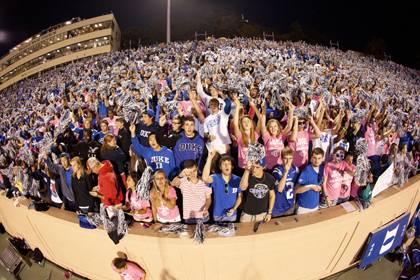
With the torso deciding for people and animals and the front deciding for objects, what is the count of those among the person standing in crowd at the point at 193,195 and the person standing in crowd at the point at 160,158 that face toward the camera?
2

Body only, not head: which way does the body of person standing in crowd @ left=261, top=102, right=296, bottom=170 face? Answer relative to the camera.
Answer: toward the camera

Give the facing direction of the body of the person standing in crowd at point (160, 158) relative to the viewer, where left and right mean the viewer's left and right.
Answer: facing the viewer

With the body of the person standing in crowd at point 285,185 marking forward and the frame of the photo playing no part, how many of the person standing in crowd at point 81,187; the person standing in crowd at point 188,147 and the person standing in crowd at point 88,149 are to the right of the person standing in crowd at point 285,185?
3

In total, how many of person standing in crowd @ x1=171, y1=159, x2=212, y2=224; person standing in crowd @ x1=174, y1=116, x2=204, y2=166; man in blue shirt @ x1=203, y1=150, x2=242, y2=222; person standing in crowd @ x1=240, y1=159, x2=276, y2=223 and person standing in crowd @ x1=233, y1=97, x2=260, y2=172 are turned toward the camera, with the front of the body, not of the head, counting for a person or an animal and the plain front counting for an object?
5

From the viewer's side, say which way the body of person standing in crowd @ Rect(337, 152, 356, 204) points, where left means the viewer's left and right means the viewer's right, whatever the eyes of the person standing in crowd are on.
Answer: facing the viewer and to the left of the viewer

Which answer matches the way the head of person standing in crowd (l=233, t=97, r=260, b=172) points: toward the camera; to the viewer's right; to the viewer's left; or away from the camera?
toward the camera

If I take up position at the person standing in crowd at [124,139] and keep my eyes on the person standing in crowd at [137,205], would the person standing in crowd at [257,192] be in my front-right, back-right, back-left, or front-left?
front-left

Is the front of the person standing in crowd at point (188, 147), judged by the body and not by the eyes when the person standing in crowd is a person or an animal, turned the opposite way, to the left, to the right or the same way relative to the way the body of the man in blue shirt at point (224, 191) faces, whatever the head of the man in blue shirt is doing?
the same way

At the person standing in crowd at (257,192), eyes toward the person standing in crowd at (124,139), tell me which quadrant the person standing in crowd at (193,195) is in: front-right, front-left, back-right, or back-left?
front-left

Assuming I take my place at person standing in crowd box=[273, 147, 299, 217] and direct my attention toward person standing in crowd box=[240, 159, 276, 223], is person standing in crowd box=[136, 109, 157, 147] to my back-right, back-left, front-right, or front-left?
front-right

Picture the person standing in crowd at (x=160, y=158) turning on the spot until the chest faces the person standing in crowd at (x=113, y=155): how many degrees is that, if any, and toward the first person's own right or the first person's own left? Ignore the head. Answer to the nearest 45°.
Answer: approximately 135° to the first person's own right

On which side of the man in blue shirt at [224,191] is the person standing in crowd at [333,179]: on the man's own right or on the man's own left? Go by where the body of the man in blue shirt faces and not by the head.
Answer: on the man's own left

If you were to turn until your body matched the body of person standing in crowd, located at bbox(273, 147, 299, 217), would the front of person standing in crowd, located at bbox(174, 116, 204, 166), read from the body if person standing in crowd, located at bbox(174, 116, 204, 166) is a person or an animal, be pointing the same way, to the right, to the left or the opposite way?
the same way

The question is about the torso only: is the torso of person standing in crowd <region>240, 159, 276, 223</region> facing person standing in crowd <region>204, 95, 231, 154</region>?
no

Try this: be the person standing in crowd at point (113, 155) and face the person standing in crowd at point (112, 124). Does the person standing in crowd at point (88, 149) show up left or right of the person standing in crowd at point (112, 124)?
left

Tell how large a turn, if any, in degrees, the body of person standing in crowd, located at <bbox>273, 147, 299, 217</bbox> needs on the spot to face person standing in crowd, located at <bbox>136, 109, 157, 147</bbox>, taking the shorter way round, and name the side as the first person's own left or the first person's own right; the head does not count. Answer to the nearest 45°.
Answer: approximately 90° to the first person's own right

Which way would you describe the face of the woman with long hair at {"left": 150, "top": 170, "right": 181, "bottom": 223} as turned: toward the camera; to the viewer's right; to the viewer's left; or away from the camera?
toward the camera

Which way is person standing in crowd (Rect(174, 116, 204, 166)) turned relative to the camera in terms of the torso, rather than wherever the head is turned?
toward the camera
